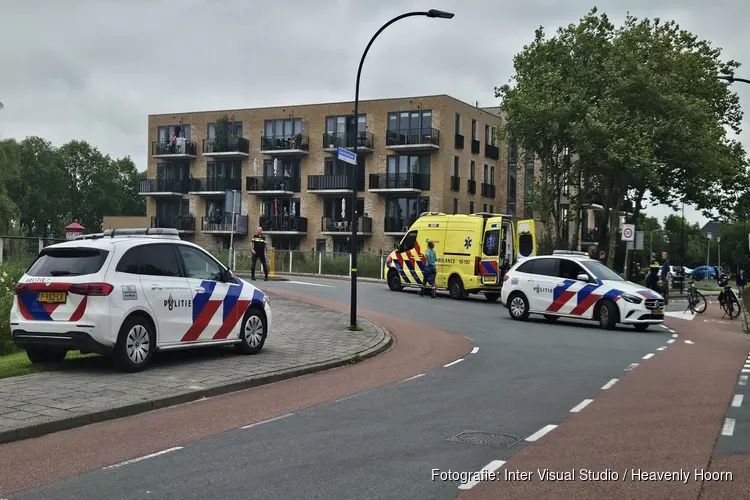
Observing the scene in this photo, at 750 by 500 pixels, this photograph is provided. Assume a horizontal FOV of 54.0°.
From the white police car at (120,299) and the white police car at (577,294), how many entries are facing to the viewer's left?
0

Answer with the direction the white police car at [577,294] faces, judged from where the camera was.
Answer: facing the viewer and to the right of the viewer

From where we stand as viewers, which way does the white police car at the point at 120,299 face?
facing away from the viewer and to the right of the viewer

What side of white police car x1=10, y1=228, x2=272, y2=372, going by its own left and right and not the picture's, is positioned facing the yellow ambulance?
front

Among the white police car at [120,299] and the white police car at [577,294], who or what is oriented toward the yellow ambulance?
the white police car at [120,299]

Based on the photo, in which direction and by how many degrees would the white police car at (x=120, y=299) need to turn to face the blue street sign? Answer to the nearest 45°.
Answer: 0° — it already faces it

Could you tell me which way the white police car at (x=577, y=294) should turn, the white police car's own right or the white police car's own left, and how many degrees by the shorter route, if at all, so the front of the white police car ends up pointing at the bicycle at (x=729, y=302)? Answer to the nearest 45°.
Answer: approximately 90° to the white police car's own left

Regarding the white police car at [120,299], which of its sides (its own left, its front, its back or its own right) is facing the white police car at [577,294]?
front

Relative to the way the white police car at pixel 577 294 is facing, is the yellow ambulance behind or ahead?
behind

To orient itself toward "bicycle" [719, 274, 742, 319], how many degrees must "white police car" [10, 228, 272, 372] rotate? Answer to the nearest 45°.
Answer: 0° — it already faces it
